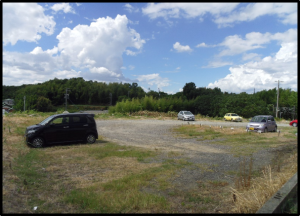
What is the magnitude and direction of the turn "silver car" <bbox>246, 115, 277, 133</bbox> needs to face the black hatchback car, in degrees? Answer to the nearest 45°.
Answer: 0° — it already faces it

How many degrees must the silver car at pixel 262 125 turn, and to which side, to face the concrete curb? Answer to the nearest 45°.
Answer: approximately 45° to its left

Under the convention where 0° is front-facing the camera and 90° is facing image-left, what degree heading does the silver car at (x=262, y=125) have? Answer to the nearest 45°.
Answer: approximately 45°

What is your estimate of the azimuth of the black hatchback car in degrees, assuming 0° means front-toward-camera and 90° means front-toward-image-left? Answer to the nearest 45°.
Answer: approximately 90°

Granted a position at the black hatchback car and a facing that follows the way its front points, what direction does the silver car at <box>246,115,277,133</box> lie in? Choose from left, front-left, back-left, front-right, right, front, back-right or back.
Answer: back

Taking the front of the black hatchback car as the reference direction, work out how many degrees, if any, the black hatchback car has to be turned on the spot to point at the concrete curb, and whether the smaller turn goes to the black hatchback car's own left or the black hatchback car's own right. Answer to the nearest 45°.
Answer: approximately 90° to the black hatchback car's own left
